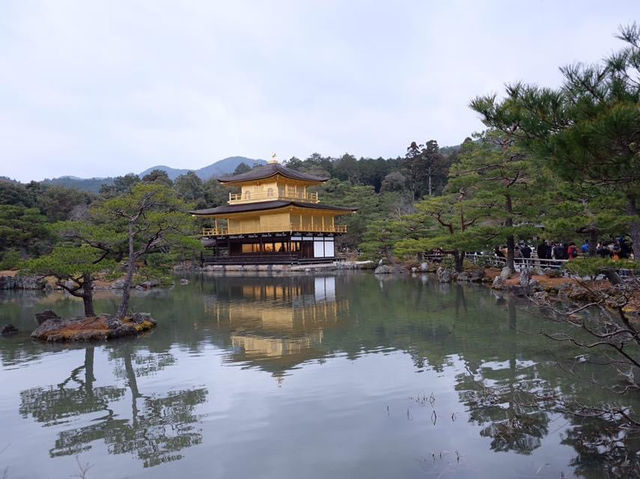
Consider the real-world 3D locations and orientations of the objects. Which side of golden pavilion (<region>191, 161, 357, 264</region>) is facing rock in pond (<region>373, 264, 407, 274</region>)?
left

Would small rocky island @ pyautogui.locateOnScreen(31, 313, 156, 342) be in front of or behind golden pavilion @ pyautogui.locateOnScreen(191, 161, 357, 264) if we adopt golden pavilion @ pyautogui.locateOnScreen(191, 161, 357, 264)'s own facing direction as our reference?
in front

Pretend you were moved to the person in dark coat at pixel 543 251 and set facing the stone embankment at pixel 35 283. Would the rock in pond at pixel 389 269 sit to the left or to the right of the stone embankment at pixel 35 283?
right

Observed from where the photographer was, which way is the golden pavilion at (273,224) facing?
facing the viewer and to the left of the viewer

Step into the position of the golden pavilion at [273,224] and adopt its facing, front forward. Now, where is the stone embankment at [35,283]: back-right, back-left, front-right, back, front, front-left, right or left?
front

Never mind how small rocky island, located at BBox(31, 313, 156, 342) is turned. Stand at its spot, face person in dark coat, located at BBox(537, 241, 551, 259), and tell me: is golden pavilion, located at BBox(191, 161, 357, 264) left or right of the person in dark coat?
left

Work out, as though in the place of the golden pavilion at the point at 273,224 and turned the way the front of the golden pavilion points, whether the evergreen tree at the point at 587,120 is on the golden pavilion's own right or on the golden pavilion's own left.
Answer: on the golden pavilion's own left

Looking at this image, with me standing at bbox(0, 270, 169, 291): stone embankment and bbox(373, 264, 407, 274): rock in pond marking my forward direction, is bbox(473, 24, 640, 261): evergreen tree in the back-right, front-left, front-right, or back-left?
front-right
